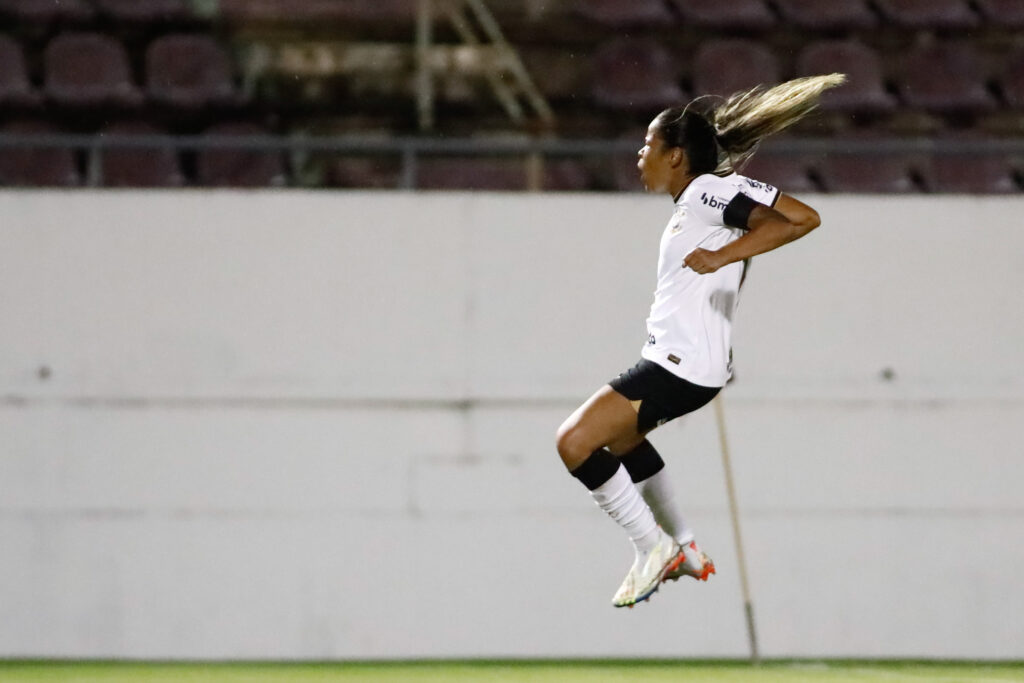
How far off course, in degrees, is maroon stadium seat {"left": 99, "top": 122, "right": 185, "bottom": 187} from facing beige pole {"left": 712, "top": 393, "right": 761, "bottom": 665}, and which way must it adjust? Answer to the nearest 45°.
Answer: approximately 45° to its left

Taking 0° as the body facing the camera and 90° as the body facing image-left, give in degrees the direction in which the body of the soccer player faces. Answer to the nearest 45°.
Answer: approximately 90°

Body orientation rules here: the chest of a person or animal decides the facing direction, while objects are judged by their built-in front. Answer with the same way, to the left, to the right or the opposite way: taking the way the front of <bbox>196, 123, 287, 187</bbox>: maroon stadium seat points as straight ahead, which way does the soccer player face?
to the right

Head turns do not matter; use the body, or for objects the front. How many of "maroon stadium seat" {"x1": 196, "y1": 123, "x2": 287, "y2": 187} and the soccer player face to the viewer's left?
1

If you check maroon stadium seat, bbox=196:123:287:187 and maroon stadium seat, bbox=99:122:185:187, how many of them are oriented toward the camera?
2

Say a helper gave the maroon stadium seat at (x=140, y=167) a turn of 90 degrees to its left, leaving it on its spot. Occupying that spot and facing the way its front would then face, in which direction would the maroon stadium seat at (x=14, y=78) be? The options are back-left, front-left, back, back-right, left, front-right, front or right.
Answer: back-left

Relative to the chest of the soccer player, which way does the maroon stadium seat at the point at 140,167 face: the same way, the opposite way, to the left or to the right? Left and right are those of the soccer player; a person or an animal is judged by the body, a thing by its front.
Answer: to the left

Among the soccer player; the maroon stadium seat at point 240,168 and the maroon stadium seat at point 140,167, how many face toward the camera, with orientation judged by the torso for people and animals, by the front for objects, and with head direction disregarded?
2

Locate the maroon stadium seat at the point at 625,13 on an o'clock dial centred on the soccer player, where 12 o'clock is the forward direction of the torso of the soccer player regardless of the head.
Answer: The maroon stadium seat is roughly at 3 o'clock from the soccer player.

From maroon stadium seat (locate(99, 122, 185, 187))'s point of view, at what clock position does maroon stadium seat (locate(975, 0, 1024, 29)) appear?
maroon stadium seat (locate(975, 0, 1024, 29)) is roughly at 9 o'clock from maroon stadium seat (locate(99, 122, 185, 187)).

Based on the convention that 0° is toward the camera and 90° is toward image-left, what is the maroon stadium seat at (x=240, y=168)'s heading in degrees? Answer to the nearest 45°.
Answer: approximately 0°
